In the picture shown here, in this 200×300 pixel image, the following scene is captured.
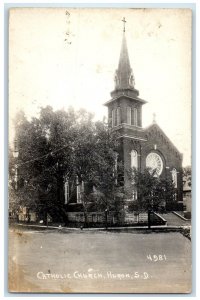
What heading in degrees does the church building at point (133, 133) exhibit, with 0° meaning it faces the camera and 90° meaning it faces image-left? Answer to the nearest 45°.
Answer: approximately 315°
